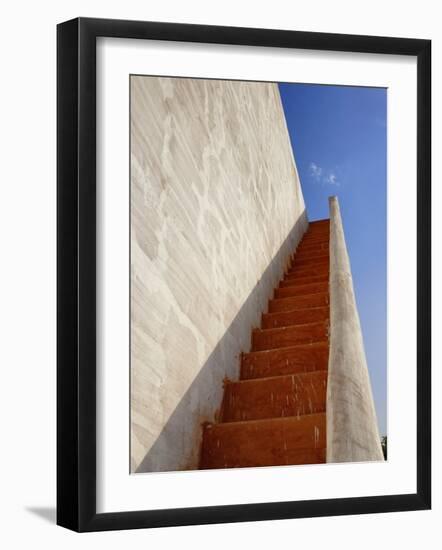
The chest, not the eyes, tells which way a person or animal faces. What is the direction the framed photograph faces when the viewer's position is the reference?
facing the viewer and to the right of the viewer
